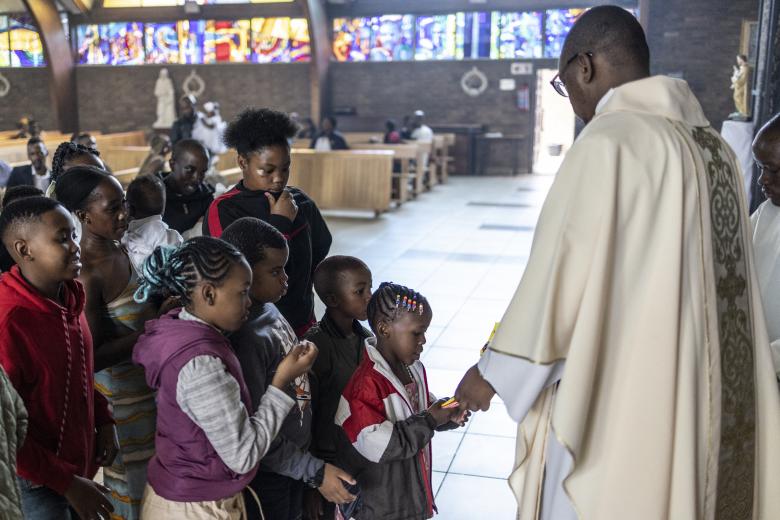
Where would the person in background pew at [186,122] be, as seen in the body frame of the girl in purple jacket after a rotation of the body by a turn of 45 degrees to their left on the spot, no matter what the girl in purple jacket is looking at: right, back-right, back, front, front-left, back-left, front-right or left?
front-left

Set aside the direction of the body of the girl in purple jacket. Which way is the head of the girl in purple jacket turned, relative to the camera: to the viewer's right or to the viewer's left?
to the viewer's right

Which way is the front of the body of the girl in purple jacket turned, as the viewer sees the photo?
to the viewer's right

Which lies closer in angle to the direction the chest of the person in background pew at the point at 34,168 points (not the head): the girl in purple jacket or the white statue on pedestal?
the girl in purple jacket

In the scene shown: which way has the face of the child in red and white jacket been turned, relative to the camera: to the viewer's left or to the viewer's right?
to the viewer's right

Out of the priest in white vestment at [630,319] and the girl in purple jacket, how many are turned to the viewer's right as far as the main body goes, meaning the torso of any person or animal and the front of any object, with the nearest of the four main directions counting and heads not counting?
1

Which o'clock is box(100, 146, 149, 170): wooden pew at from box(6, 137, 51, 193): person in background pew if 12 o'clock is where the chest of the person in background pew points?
The wooden pew is roughly at 8 o'clock from the person in background pew.

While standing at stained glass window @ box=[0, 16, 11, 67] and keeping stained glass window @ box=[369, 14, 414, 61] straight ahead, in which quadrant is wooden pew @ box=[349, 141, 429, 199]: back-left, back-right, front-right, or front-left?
front-right

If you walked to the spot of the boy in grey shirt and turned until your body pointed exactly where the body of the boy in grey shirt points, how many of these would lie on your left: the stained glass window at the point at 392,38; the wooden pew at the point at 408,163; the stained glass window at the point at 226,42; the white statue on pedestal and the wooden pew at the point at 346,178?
5

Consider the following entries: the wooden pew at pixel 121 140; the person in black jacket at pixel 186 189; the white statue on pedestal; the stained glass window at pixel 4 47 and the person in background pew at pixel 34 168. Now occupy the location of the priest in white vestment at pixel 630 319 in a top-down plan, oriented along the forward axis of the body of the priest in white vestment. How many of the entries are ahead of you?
5

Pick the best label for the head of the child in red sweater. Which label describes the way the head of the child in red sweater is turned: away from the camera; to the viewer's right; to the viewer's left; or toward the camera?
to the viewer's right

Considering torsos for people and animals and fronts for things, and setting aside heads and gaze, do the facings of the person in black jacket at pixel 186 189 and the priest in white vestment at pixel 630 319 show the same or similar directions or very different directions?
very different directions

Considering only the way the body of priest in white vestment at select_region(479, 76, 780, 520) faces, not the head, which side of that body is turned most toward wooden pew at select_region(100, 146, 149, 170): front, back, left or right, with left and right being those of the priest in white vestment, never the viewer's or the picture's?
front

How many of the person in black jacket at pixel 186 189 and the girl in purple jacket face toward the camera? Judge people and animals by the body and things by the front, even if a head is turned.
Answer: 1

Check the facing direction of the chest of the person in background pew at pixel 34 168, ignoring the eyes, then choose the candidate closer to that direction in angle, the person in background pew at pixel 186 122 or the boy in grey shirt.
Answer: the boy in grey shirt

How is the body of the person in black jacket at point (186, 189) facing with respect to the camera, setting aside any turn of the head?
toward the camera

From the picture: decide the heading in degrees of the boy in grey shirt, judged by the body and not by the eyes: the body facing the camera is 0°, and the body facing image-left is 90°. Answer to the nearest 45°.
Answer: approximately 270°

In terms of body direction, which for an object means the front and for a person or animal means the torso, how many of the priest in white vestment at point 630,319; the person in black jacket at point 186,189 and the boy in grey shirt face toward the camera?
1
